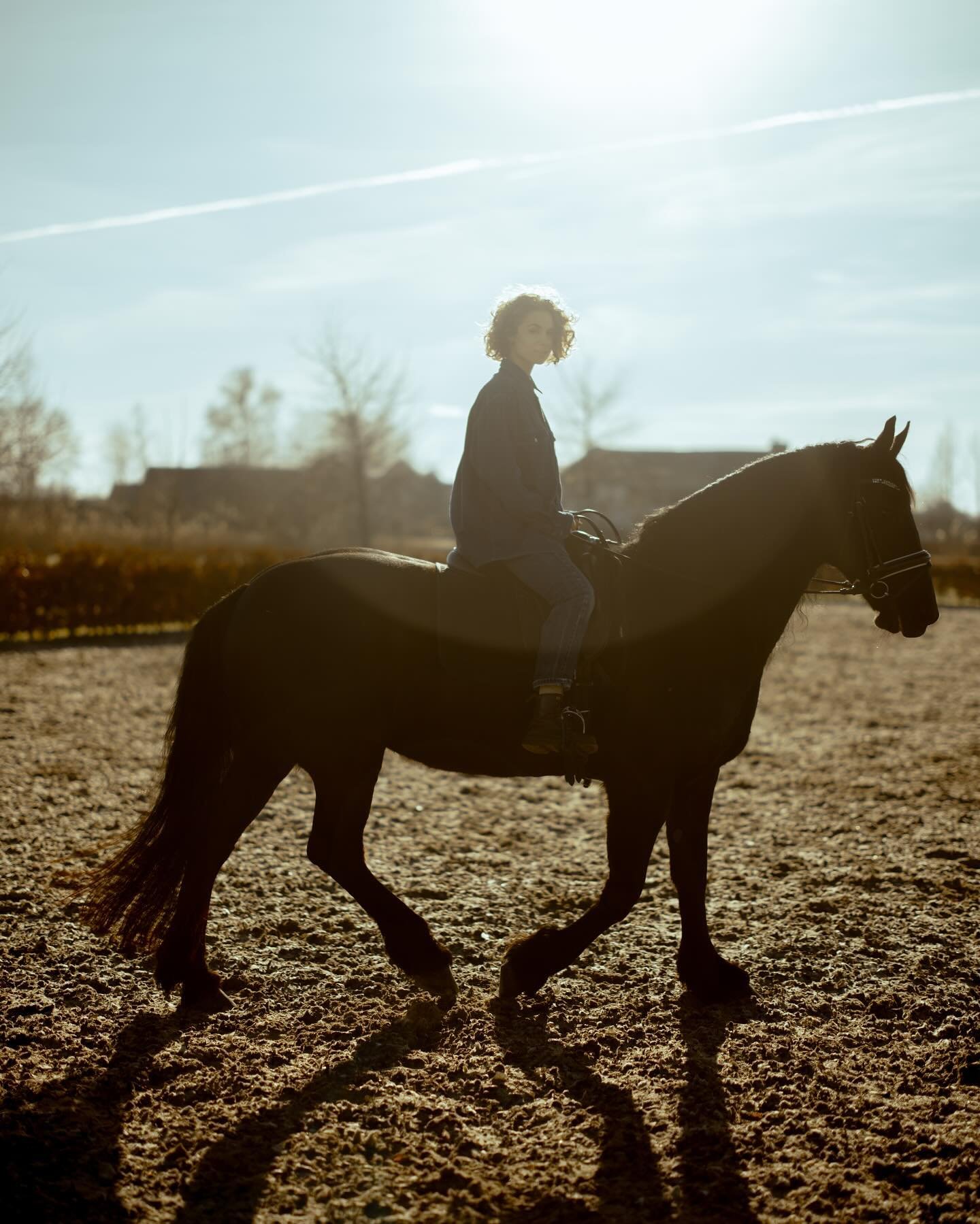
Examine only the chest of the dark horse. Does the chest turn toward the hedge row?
no

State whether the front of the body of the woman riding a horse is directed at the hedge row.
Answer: no

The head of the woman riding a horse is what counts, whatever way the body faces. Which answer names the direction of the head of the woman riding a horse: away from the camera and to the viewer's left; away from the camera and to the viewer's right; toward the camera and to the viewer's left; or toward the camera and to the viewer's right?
toward the camera and to the viewer's right

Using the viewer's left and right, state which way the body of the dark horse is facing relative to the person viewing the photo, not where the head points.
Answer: facing to the right of the viewer

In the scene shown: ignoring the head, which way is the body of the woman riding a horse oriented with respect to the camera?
to the viewer's right
